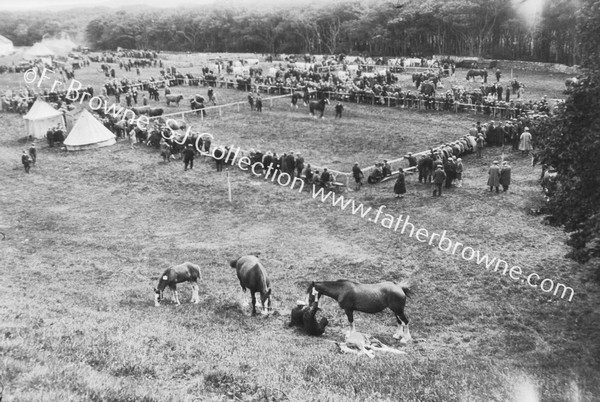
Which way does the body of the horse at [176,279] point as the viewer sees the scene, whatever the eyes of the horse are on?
to the viewer's left

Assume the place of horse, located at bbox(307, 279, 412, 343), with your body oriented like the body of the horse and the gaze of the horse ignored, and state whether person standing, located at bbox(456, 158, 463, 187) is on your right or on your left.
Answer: on your right

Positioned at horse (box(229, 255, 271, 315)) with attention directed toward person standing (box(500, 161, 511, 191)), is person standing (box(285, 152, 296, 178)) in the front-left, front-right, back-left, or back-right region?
front-left

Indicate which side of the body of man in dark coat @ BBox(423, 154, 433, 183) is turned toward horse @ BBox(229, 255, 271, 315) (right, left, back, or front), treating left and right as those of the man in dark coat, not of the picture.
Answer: back

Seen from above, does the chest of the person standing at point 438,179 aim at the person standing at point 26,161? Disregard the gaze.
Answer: no

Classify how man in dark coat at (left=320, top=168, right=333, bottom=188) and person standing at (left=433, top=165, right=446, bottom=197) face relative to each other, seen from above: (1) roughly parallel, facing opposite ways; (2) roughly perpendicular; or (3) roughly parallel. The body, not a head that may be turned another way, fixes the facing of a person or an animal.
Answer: roughly parallel

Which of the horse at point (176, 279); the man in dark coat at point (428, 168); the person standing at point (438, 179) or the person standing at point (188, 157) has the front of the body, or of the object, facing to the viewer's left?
the horse

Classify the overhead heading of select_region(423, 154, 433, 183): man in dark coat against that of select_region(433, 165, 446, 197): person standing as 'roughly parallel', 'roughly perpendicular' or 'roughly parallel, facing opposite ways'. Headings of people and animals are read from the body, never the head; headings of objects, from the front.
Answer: roughly parallel

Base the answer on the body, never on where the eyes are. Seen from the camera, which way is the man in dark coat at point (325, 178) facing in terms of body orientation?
away from the camera

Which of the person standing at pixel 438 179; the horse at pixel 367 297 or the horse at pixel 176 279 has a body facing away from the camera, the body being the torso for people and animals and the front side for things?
the person standing

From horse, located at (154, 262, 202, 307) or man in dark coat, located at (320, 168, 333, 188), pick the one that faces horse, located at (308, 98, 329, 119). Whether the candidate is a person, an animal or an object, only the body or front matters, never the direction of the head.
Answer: the man in dark coat

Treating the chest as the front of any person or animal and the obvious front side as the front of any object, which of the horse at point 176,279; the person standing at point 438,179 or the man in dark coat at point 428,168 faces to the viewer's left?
the horse

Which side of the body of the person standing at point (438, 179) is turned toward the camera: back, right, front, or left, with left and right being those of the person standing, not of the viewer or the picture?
back

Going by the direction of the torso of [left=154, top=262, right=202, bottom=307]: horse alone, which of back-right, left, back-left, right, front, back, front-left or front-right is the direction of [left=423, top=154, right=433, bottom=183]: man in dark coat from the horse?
back-right

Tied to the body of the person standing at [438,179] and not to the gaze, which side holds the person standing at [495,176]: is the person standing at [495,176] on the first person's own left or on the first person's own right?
on the first person's own right

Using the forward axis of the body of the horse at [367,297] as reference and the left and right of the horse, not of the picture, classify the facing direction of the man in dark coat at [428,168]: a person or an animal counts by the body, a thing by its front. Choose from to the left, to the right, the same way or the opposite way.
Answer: to the right

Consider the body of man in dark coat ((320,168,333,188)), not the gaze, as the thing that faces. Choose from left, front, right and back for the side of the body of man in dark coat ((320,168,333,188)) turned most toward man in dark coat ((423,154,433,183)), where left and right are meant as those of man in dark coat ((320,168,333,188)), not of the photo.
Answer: right
